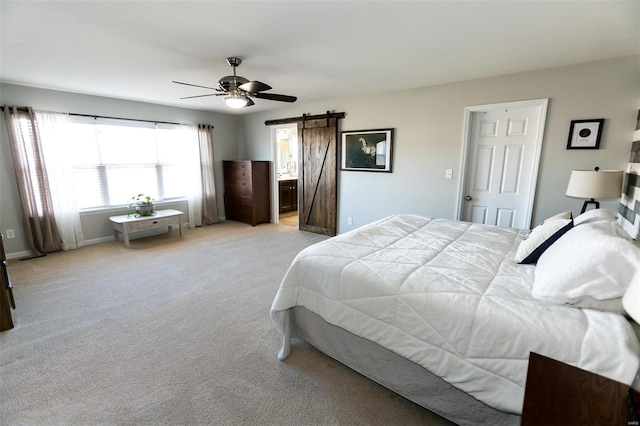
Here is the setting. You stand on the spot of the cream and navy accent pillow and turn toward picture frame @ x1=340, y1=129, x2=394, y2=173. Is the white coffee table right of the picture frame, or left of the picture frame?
left

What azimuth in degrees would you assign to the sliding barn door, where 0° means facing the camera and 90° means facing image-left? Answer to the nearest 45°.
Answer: approximately 45°

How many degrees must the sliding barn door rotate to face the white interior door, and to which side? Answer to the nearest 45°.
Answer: approximately 90° to its left

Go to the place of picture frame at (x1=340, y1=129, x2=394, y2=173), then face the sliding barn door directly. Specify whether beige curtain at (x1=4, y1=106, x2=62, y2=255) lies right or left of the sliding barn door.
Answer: left

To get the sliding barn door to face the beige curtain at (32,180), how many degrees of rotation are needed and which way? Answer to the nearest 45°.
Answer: approximately 45° to its right

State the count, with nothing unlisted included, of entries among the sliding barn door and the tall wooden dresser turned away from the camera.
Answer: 0

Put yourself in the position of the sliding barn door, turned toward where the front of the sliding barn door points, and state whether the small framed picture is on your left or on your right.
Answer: on your left

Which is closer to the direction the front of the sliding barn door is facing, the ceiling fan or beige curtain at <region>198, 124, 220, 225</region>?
the ceiling fan

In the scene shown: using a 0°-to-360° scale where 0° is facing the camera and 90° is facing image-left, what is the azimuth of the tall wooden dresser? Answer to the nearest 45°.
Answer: approximately 45°

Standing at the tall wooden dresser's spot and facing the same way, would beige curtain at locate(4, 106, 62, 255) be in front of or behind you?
in front

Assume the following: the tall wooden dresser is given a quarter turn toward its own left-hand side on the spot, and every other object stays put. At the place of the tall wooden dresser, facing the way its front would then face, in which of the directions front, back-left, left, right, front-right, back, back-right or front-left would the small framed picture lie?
front

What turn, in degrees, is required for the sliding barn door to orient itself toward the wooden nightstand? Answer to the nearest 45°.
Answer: approximately 45° to its left

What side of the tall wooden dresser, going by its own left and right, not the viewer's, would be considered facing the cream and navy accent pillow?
left

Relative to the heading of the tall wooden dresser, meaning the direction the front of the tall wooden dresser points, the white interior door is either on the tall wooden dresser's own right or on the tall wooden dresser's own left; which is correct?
on the tall wooden dresser's own left

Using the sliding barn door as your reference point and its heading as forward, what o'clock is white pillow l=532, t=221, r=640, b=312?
The white pillow is roughly at 10 o'clock from the sliding barn door.

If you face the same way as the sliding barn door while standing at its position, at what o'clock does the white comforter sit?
The white comforter is roughly at 10 o'clock from the sliding barn door.

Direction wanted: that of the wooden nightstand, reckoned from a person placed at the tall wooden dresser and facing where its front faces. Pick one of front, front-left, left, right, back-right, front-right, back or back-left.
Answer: front-left
